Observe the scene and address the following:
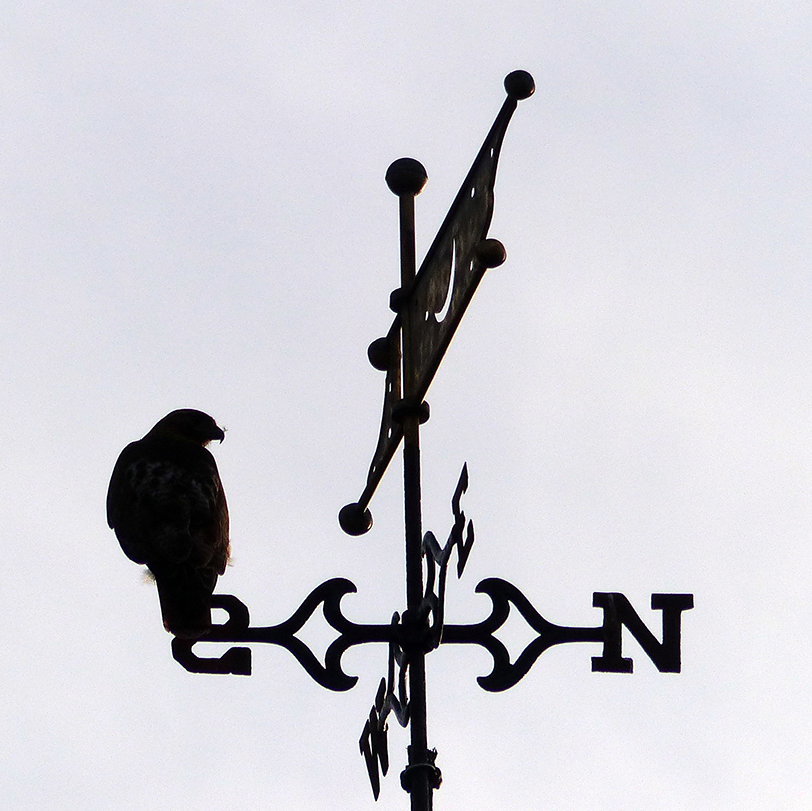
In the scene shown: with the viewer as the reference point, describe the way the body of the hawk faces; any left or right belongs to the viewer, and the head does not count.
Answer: facing away from the viewer and to the right of the viewer
